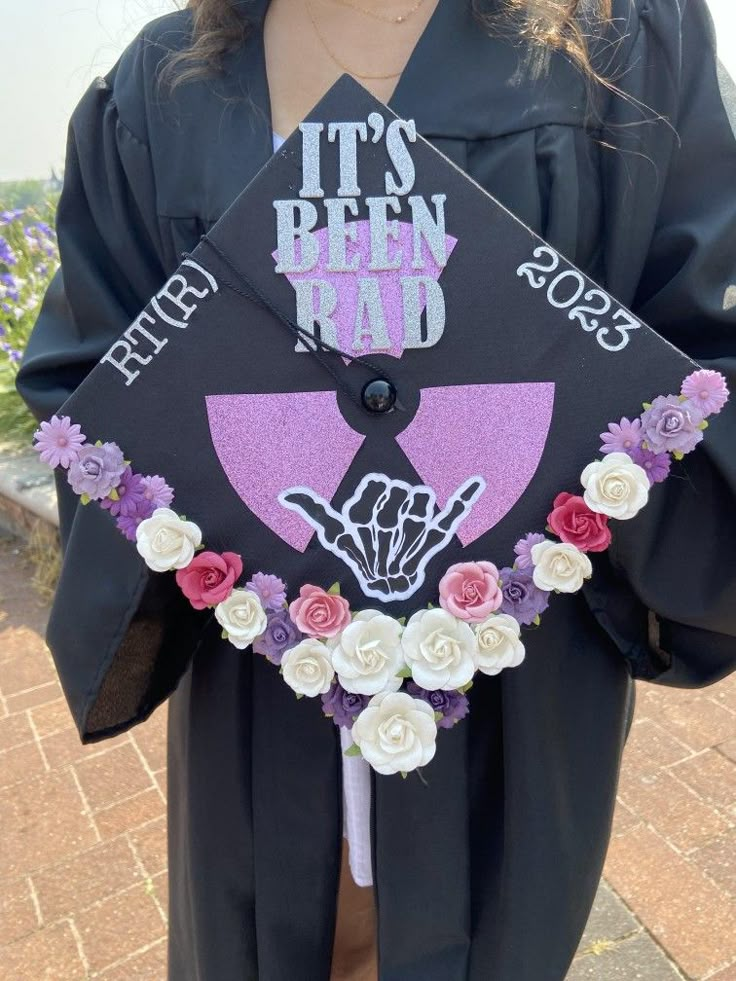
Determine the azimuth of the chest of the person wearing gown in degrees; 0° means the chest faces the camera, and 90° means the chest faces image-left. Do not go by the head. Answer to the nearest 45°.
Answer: approximately 0°

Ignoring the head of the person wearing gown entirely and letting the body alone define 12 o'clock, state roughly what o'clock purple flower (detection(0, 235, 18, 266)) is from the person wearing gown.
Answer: The purple flower is roughly at 5 o'clock from the person wearing gown.

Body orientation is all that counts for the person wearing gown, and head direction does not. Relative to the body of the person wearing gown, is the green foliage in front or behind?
behind

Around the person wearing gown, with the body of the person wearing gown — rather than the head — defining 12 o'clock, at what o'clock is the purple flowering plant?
The purple flowering plant is roughly at 5 o'clock from the person wearing gown.
